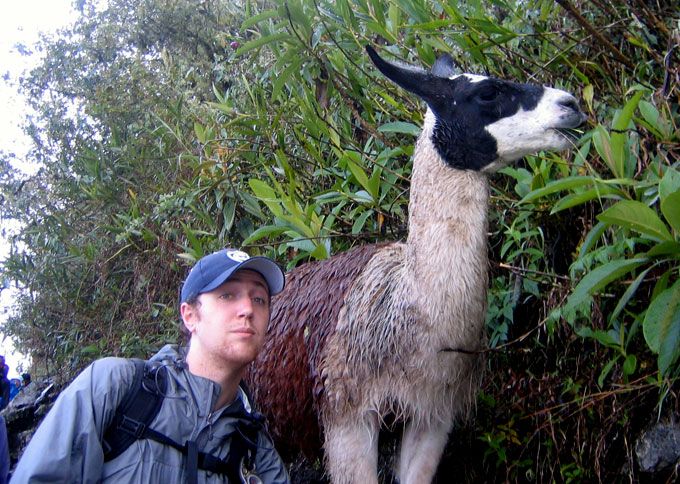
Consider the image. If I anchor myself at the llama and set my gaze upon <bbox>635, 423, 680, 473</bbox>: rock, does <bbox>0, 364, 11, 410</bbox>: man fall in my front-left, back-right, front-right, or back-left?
back-left

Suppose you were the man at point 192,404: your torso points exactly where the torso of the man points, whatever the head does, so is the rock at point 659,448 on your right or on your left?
on your left

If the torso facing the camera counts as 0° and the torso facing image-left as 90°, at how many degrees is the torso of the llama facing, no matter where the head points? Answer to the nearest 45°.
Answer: approximately 315°

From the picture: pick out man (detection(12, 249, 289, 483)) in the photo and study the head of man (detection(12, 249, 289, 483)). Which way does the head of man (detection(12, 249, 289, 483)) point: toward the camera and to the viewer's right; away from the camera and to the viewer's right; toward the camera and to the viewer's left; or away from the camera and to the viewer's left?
toward the camera and to the viewer's right

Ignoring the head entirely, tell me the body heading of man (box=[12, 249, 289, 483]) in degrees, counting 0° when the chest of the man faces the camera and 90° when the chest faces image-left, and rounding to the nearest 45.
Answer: approximately 315°

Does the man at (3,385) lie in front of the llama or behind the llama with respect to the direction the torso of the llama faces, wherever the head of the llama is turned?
behind
